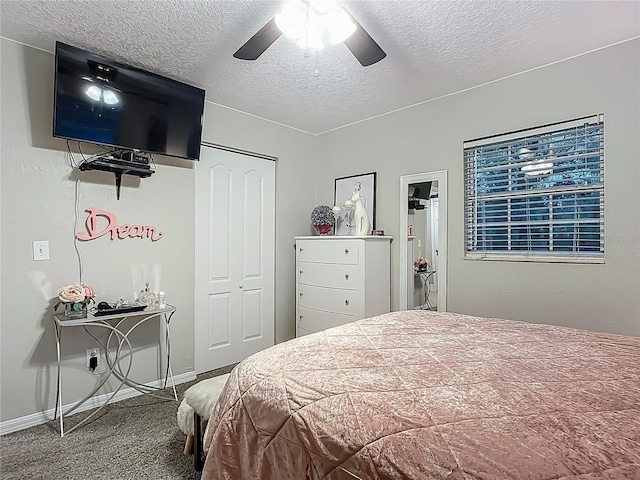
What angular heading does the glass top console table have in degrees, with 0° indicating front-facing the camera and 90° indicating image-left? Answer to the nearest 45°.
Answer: approximately 315°

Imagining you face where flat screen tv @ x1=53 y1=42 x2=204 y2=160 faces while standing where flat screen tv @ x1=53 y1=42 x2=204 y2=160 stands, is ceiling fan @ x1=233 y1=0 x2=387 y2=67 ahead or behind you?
ahead

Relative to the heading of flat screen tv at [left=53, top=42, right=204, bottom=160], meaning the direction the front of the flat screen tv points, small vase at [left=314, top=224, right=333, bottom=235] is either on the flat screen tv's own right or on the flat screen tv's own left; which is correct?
on the flat screen tv's own left

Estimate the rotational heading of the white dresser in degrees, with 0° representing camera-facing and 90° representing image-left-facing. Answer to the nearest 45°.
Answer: approximately 45°

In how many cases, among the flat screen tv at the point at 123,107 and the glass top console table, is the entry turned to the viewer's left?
0

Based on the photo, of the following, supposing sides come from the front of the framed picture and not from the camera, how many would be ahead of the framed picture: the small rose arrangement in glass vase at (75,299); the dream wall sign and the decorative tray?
3

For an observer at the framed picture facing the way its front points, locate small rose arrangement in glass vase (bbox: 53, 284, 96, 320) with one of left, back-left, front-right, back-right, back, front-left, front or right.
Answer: front

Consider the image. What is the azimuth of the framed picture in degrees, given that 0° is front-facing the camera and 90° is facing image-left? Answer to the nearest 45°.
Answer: approximately 45°

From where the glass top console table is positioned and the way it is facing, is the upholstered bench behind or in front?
in front

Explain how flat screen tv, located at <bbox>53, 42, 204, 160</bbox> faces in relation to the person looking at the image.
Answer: facing the viewer and to the right of the viewer

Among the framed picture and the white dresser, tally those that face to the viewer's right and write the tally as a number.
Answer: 0
